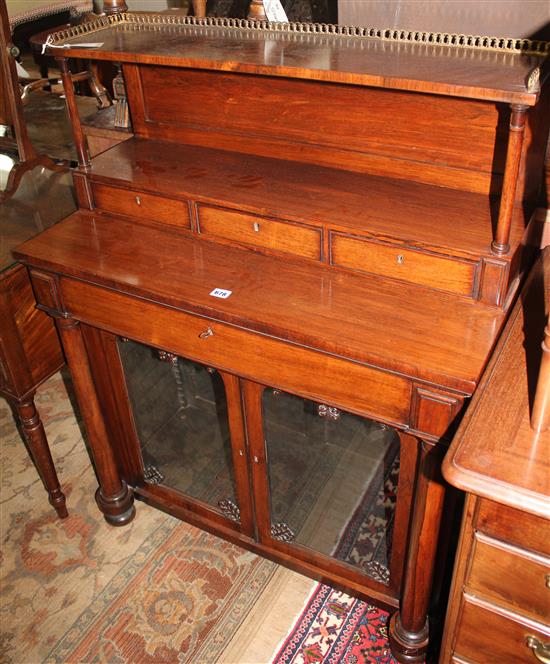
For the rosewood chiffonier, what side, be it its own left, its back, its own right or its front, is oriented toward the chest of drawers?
left

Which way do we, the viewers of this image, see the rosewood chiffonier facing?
facing the viewer and to the left of the viewer

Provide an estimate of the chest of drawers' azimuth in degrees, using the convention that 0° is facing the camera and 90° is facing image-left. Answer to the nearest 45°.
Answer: approximately 45°

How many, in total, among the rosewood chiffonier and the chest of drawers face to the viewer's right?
0
